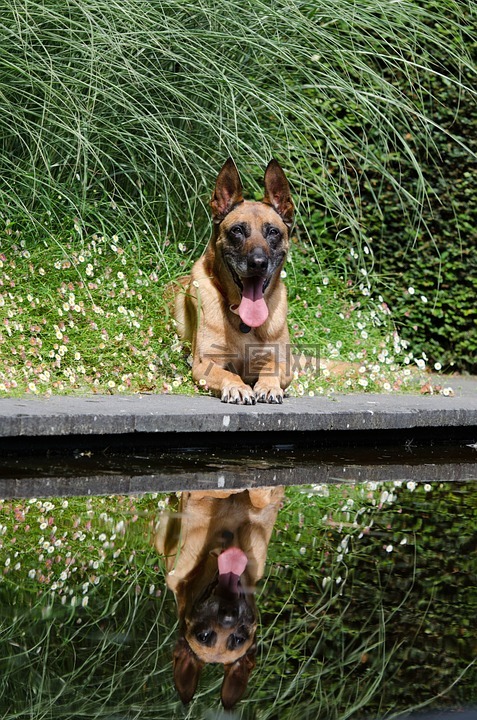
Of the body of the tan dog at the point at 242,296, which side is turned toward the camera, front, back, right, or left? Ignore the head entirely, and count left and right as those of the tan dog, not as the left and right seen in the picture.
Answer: front
